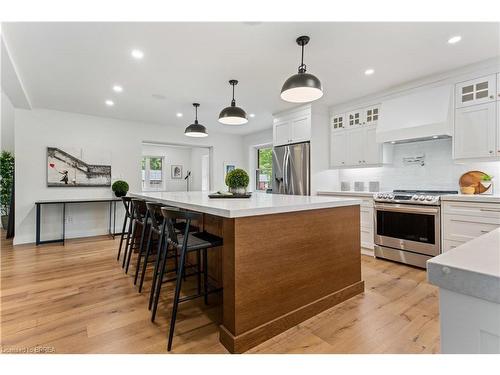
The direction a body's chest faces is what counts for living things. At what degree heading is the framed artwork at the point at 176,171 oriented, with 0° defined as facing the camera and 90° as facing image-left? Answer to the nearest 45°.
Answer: approximately 315°

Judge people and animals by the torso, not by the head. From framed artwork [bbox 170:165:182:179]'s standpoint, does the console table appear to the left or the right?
on its right

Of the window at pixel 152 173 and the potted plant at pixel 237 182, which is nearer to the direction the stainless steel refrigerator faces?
the potted plant

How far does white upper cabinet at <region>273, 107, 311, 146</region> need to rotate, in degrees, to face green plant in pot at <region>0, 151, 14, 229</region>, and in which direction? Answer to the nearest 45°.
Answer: approximately 45° to its right

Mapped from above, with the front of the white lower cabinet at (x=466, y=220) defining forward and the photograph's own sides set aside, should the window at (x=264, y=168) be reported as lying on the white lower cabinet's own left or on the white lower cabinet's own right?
on the white lower cabinet's own right

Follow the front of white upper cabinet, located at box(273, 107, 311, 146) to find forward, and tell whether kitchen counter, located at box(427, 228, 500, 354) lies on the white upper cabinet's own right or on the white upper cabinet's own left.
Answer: on the white upper cabinet's own left

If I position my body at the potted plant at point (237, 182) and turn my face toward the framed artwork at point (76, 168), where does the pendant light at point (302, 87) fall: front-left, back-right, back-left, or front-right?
back-left

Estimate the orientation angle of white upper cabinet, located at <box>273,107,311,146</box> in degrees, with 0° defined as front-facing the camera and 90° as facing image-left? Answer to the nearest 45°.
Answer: approximately 45°

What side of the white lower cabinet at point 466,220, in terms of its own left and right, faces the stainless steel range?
right

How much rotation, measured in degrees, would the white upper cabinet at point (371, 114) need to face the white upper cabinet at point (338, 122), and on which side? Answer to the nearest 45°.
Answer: approximately 90° to its right

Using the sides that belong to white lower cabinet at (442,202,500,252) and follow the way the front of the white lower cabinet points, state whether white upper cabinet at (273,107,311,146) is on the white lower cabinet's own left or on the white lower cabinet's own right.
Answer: on the white lower cabinet's own right

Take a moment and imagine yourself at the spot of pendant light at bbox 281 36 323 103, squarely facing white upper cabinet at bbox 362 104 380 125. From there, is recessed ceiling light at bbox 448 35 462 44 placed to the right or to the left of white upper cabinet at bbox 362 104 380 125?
right
